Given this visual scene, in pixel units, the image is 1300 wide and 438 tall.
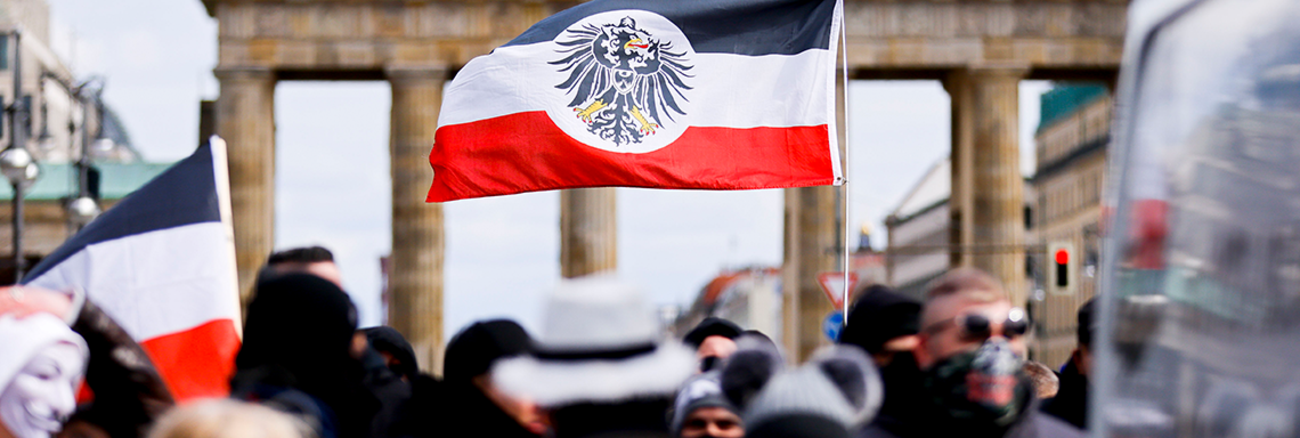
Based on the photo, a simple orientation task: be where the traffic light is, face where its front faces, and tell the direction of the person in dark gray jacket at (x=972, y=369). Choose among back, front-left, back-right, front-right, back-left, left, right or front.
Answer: front

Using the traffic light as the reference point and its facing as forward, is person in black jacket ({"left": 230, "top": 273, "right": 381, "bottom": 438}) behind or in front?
in front

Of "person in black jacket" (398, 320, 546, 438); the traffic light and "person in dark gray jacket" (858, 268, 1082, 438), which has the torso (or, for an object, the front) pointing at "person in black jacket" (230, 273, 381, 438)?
the traffic light

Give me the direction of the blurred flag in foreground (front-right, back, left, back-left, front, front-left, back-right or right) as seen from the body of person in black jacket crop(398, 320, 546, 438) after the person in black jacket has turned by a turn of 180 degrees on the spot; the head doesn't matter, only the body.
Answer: front-right

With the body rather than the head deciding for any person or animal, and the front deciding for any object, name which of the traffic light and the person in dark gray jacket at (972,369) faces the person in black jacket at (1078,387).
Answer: the traffic light

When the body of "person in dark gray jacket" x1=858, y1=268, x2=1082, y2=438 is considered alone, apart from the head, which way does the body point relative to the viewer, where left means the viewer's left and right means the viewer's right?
facing the viewer and to the right of the viewer

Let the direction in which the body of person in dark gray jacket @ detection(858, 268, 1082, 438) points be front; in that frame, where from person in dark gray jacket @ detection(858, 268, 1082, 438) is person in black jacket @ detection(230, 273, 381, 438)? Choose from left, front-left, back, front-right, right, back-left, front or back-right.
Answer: back-right

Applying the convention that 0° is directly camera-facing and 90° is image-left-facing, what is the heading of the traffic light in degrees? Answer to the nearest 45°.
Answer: approximately 0°

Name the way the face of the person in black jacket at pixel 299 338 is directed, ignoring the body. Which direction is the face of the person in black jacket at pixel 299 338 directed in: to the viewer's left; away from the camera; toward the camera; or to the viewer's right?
away from the camera

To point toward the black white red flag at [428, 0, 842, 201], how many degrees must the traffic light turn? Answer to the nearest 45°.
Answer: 0° — it already faces it
